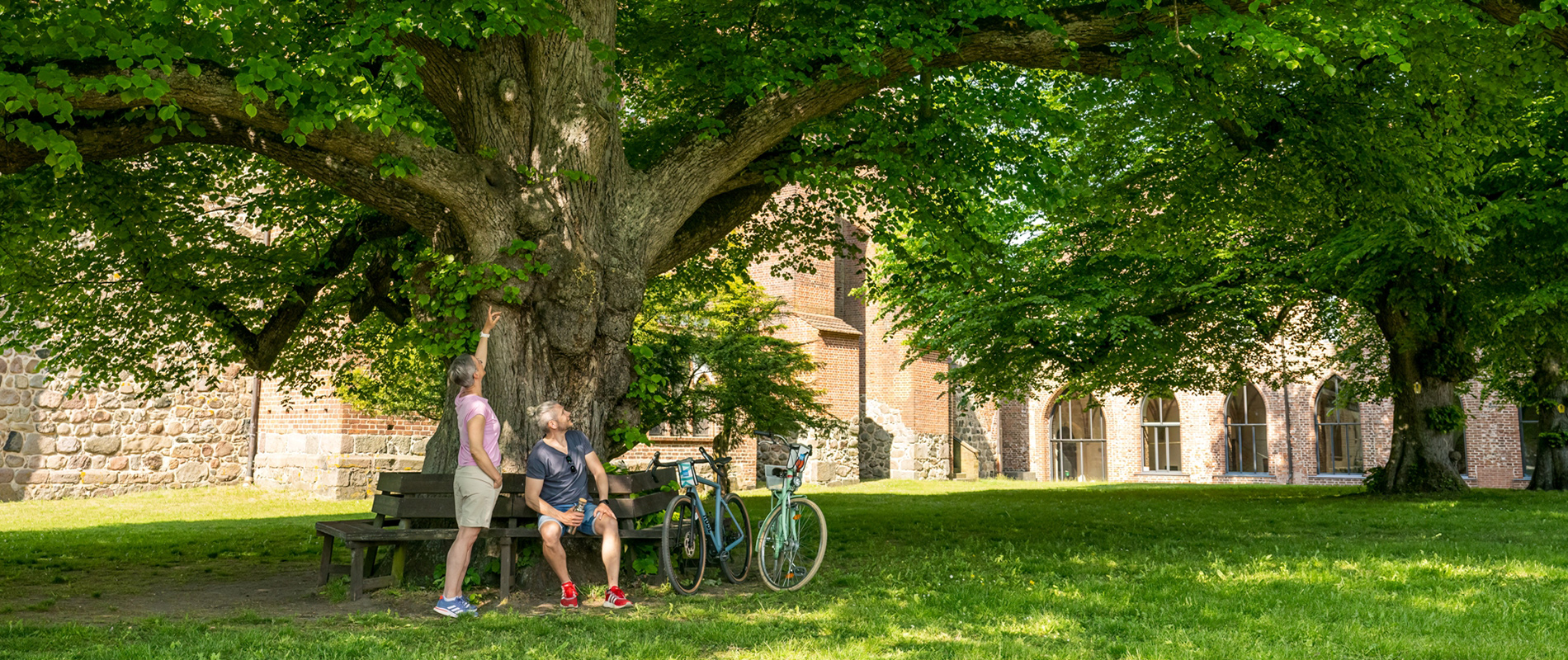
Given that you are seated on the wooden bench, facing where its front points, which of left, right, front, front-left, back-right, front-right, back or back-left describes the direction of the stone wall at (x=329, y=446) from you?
back

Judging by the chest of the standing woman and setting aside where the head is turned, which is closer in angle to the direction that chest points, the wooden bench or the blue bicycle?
the blue bicycle

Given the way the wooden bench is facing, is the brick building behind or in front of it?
behind

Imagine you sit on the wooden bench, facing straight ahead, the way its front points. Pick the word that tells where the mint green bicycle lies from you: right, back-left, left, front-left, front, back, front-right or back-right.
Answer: left

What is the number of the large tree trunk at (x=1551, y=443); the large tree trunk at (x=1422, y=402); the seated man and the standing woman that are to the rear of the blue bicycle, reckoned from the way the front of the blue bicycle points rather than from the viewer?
2

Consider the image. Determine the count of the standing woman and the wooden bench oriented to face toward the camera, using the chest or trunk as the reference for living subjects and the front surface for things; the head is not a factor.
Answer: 1

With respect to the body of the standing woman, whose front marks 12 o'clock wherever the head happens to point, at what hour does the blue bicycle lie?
The blue bicycle is roughly at 11 o'clock from the standing woman.

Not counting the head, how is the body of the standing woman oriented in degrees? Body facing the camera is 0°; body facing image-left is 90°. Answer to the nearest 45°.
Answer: approximately 270°

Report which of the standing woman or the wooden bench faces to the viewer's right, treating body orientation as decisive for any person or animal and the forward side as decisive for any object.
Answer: the standing woman
